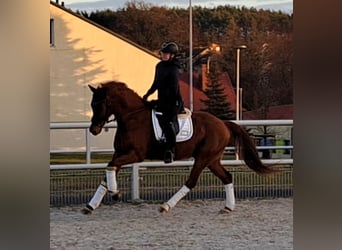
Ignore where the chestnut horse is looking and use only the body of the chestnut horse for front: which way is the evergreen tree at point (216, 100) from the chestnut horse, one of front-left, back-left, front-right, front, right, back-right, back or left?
right

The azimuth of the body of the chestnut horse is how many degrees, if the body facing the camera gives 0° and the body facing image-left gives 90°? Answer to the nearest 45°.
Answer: approximately 90°

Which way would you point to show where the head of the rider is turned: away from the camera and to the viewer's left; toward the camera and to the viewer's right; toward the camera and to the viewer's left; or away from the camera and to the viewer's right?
toward the camera and to the viewer's left
